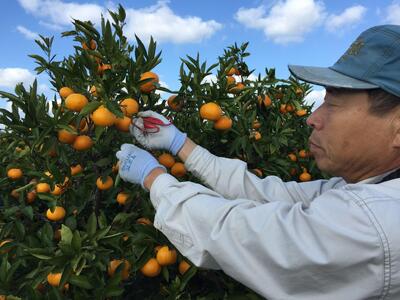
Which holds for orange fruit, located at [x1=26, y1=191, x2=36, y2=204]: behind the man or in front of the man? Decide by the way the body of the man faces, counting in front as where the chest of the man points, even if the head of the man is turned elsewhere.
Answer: in front

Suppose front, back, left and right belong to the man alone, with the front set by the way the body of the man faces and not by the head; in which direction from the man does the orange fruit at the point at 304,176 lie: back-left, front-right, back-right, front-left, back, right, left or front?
right

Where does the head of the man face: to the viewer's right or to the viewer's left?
to the viewer's left

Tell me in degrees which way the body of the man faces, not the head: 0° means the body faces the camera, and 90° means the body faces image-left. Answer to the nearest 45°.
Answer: approximately 90°

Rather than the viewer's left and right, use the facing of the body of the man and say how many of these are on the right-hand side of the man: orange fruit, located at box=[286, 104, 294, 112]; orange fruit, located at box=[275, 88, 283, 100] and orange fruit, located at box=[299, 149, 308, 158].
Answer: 3

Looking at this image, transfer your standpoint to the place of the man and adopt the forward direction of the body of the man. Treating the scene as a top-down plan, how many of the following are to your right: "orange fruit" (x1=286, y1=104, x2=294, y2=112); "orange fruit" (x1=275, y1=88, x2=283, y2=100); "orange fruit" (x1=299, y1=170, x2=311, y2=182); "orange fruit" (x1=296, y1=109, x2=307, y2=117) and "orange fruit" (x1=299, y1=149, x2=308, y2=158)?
5

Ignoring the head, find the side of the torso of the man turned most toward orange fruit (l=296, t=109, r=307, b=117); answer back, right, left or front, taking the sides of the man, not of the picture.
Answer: right

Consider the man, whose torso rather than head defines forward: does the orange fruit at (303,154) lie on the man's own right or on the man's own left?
on the man's own right
